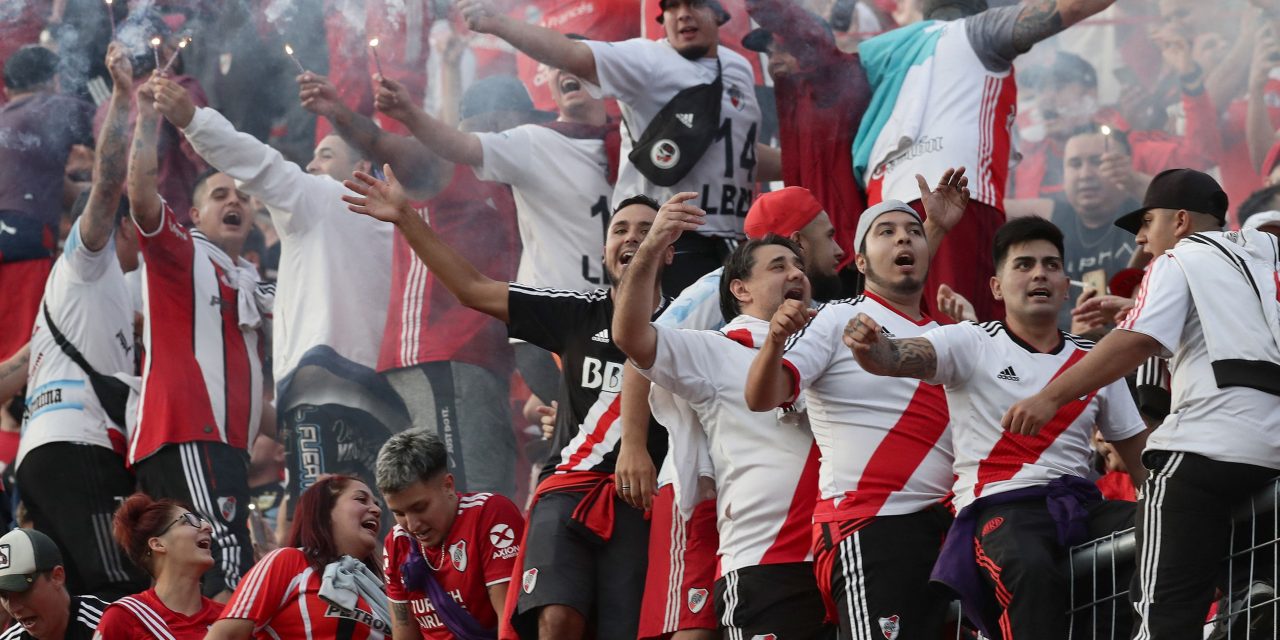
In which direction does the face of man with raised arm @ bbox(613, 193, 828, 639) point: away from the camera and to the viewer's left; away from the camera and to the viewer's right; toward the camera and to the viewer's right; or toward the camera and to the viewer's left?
toward the camera and to the viewer's right

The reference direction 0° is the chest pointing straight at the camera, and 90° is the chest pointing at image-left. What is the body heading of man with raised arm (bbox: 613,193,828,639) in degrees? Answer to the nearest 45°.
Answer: approximately 315°

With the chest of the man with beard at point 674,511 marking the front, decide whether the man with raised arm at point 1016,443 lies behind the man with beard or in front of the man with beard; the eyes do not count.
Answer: in front

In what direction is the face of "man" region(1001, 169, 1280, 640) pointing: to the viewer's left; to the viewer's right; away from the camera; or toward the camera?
to the viewer's left

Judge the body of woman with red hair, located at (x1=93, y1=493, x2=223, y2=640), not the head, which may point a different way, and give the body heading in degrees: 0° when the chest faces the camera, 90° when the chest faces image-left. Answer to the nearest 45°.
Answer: approximately 315°

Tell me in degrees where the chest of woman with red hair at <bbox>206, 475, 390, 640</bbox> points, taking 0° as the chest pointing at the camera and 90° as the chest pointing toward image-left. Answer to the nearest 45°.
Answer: approximately 315°
